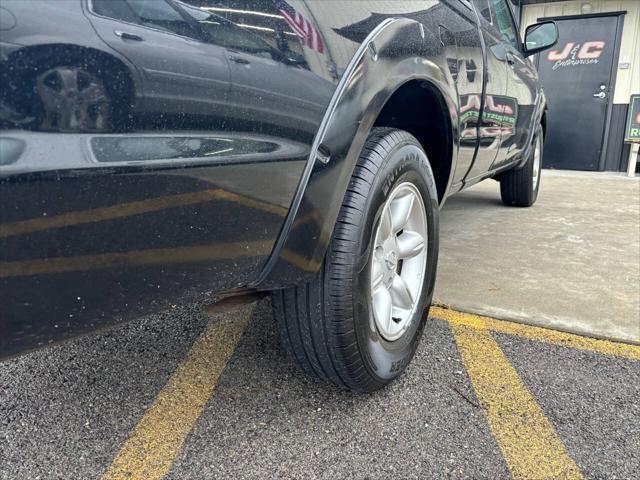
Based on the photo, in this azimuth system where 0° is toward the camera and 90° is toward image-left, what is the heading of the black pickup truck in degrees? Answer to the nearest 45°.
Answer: approximately 225°
